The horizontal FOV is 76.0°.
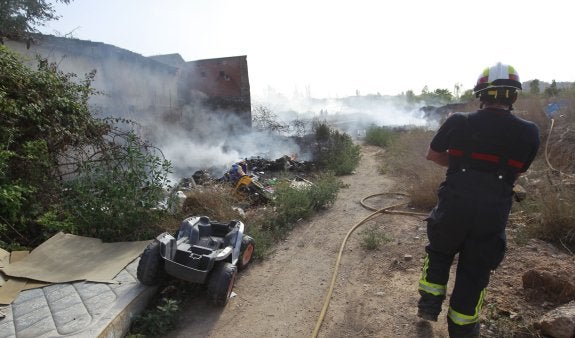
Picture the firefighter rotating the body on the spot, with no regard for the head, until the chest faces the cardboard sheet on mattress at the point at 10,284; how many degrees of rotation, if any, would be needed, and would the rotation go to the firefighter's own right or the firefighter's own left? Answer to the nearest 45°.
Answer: approximately 90° to the firefighter's own left

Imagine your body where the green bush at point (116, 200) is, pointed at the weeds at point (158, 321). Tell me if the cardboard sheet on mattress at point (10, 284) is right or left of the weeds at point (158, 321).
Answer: right

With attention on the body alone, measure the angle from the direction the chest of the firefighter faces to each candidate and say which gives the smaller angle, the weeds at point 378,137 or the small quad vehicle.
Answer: the weeds

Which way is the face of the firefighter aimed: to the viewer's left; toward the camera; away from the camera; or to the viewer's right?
away from the camera

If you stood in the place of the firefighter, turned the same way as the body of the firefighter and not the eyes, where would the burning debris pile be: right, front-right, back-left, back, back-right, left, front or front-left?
front-left

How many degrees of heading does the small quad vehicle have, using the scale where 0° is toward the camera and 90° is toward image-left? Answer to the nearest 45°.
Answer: approximately 45°

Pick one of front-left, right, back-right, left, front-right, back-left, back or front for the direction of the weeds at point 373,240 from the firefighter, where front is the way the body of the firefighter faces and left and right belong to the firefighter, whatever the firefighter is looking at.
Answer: front-left

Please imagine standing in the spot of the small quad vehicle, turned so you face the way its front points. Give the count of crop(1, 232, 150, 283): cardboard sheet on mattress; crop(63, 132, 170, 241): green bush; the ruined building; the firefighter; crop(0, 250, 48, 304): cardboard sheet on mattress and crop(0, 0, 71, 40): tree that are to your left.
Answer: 1

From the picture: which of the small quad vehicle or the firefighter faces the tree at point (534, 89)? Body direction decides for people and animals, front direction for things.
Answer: the firefighter

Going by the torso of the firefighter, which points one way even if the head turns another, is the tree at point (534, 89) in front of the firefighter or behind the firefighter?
in front

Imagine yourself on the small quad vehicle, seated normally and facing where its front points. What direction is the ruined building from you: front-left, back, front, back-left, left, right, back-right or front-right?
back-right

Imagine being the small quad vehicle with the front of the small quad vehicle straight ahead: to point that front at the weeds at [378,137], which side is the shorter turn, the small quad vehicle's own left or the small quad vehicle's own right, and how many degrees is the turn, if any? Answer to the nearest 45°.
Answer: approximately 180°

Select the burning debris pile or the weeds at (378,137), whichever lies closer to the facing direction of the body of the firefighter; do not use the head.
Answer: the weeds

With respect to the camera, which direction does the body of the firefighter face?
away from the camera

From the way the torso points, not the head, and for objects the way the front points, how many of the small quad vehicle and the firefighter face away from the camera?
1

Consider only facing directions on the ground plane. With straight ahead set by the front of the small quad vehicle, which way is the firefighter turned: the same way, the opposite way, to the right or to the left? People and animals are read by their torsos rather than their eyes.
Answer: the opposite way
